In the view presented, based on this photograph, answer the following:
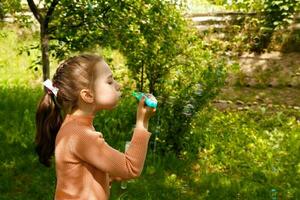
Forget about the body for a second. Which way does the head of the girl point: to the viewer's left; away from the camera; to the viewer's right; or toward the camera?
to the viewer's right

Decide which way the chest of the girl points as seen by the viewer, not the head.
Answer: to the viewer's right

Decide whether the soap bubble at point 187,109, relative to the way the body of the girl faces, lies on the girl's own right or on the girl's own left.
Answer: on the girl's own left

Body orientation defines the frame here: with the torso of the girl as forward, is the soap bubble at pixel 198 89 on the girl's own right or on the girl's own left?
on the girl's own left
